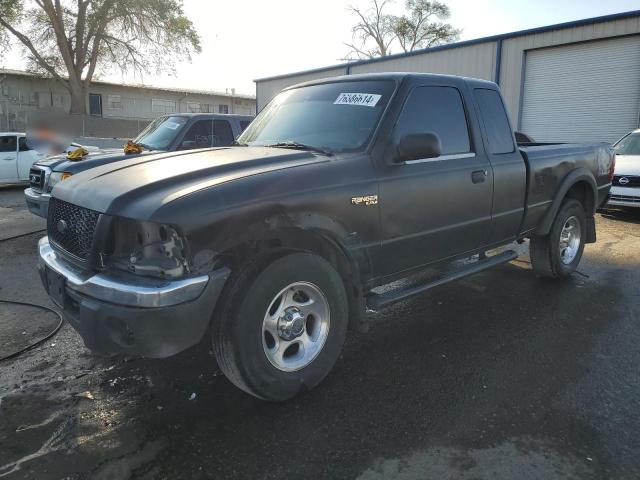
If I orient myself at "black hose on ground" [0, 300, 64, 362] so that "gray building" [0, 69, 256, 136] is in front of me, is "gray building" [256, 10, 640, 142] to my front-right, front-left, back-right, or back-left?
front-right

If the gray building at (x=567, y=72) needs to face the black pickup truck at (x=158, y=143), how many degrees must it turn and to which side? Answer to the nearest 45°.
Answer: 0° — it already faces it

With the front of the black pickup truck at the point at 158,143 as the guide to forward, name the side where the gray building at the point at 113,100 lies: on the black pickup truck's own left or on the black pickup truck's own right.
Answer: on the black pickup truck's own right

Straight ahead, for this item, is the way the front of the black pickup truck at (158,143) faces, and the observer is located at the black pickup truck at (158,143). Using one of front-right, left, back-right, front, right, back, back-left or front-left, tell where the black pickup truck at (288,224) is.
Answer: front-left

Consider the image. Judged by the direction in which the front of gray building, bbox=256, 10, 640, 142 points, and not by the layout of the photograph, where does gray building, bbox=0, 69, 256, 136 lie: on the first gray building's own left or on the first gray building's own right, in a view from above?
on the first gray building's own right

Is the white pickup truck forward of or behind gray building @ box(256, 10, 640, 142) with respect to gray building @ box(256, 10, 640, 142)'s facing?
forward

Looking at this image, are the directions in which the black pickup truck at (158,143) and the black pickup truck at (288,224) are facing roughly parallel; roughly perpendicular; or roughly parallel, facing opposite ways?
roughly parallel

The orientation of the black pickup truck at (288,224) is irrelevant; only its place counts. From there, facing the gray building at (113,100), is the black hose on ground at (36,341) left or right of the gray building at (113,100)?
left

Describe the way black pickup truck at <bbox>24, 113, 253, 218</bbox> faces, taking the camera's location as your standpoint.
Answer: facing the viewer and to the left of the viewer

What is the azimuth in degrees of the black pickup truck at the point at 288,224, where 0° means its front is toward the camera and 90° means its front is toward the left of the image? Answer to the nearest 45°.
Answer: approximately 45°

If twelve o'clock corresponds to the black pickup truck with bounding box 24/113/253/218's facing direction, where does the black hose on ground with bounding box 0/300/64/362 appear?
The black hose on ground is roughly at 11 o'clock from the black pickup truck.

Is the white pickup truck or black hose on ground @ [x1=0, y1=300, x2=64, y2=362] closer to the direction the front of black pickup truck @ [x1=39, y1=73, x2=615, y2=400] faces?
the black hose on ground

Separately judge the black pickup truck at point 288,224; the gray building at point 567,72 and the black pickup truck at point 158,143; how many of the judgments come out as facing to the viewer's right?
0

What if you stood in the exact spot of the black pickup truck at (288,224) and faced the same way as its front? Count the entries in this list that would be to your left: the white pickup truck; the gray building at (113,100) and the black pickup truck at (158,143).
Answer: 0
